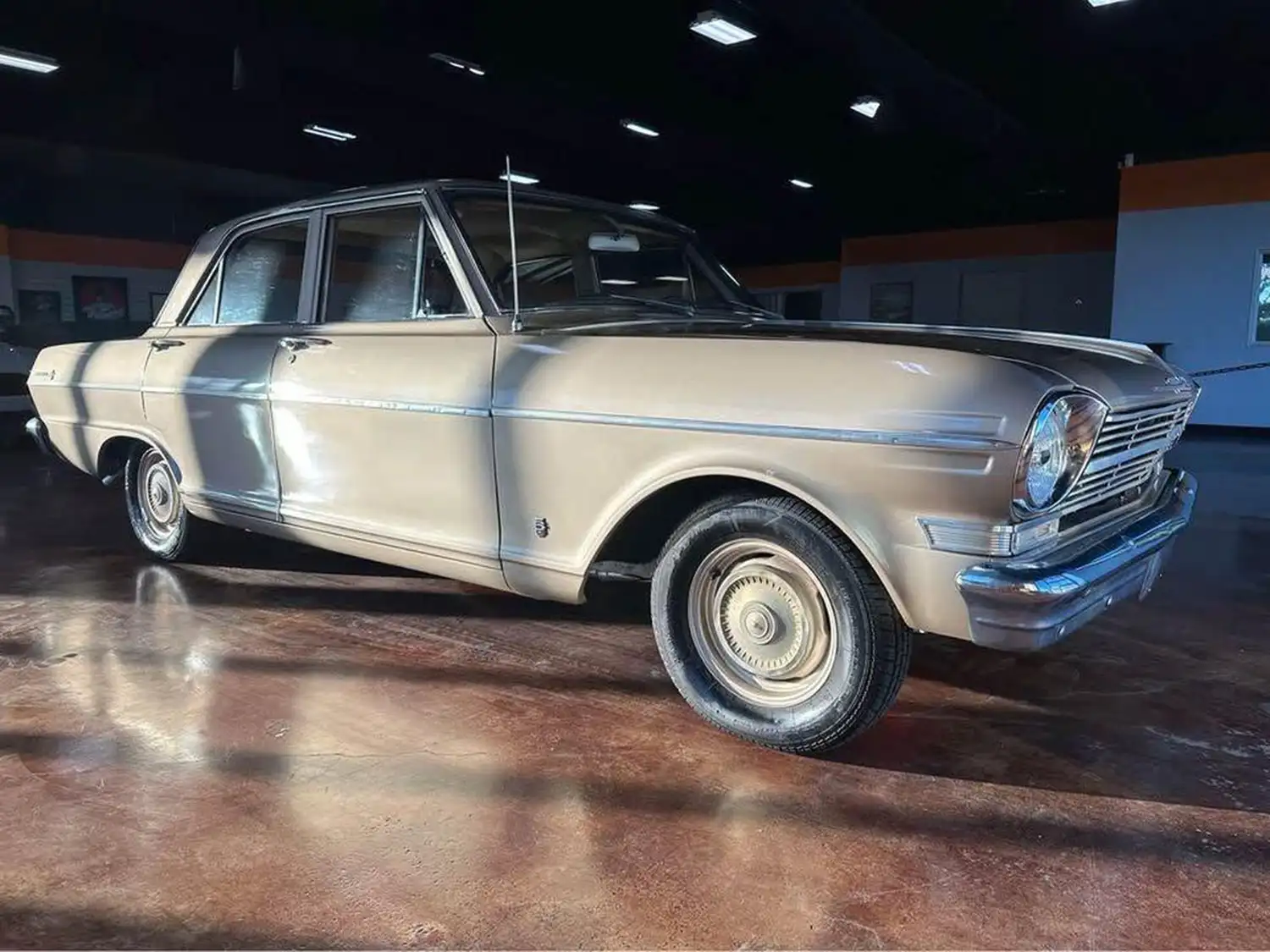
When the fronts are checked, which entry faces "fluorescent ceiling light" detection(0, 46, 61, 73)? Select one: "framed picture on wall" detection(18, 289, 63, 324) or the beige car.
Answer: the framed picture on wall

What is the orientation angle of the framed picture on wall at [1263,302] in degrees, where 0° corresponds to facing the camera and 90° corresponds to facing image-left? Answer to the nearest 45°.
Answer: approximately 45°

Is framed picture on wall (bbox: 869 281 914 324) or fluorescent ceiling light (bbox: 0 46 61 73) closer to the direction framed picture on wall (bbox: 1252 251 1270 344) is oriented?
the fluorescent ceiling light

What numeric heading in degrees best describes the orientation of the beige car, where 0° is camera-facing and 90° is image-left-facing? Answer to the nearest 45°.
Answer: approximately 315°

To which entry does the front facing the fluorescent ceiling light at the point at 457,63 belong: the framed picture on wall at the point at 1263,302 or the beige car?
the framed picture on wall

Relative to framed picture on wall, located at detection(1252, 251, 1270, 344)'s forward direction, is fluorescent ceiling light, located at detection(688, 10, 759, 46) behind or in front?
in front

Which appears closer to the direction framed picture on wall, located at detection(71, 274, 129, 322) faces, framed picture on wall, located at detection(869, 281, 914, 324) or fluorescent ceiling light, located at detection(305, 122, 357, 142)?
the fluorescent ceiling light

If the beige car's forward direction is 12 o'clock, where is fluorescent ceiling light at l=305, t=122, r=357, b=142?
The fluorescent ceiling light is roughly at 7 o'clock from the beige car.

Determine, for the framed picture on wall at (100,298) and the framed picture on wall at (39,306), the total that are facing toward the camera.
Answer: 2

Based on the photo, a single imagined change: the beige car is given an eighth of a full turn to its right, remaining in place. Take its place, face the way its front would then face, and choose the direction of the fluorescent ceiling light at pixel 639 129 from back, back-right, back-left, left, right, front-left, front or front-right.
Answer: back

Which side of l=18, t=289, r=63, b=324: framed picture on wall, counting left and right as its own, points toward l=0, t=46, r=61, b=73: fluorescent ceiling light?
front
